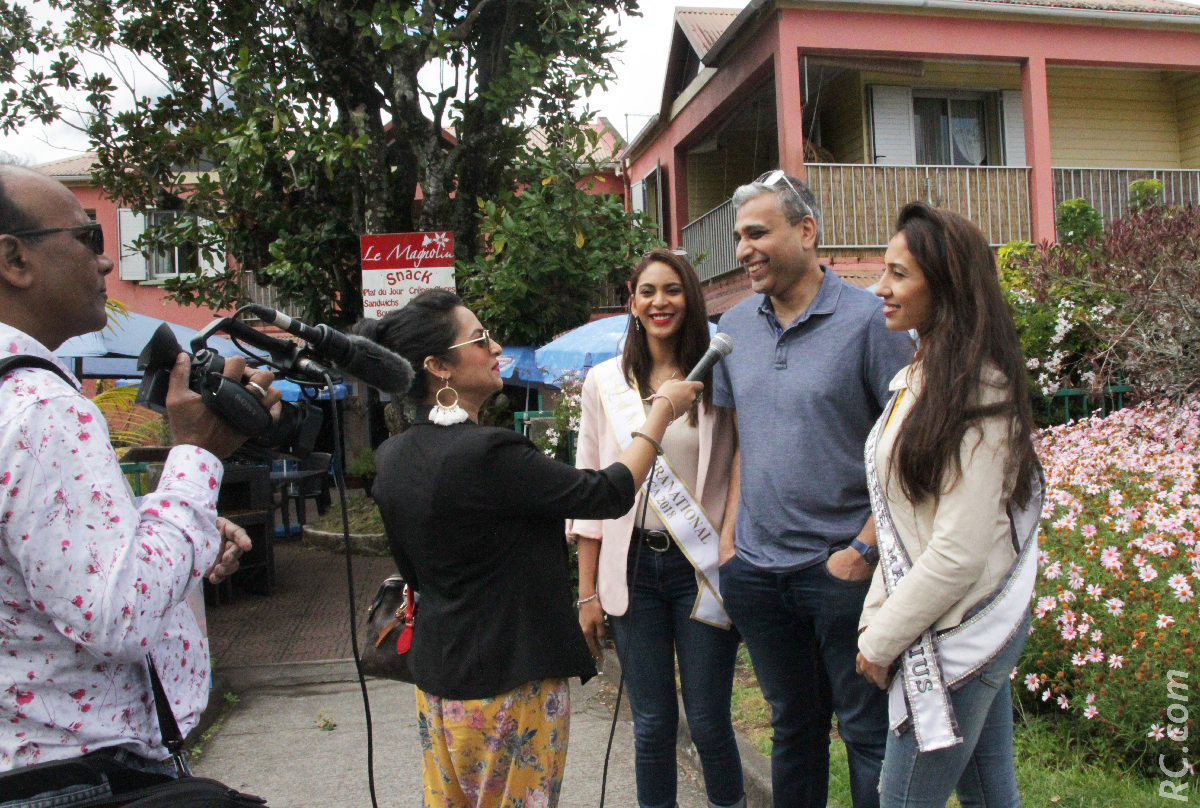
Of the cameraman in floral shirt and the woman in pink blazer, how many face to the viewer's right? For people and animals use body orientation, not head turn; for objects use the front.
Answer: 1

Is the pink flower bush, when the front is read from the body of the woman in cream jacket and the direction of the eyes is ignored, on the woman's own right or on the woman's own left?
on the woman's own right

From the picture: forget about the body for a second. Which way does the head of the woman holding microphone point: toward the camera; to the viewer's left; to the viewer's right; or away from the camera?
to the viewer's right

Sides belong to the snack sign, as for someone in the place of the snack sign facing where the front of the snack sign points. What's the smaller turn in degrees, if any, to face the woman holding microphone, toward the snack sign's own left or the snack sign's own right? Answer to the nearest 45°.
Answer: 0° — it already faces them

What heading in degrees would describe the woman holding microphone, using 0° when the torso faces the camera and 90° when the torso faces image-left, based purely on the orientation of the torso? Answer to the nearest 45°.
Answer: approximately 225°

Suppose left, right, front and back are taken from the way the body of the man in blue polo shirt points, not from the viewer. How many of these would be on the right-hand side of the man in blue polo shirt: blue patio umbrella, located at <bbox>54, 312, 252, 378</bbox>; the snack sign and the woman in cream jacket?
2

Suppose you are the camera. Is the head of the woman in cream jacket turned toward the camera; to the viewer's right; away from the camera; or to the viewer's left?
to the viewer's left

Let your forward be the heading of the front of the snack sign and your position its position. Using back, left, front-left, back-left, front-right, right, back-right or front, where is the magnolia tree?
back

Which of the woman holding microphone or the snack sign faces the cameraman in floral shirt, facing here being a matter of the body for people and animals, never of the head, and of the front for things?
the snack sign

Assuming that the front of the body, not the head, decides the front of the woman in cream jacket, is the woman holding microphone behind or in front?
in front
